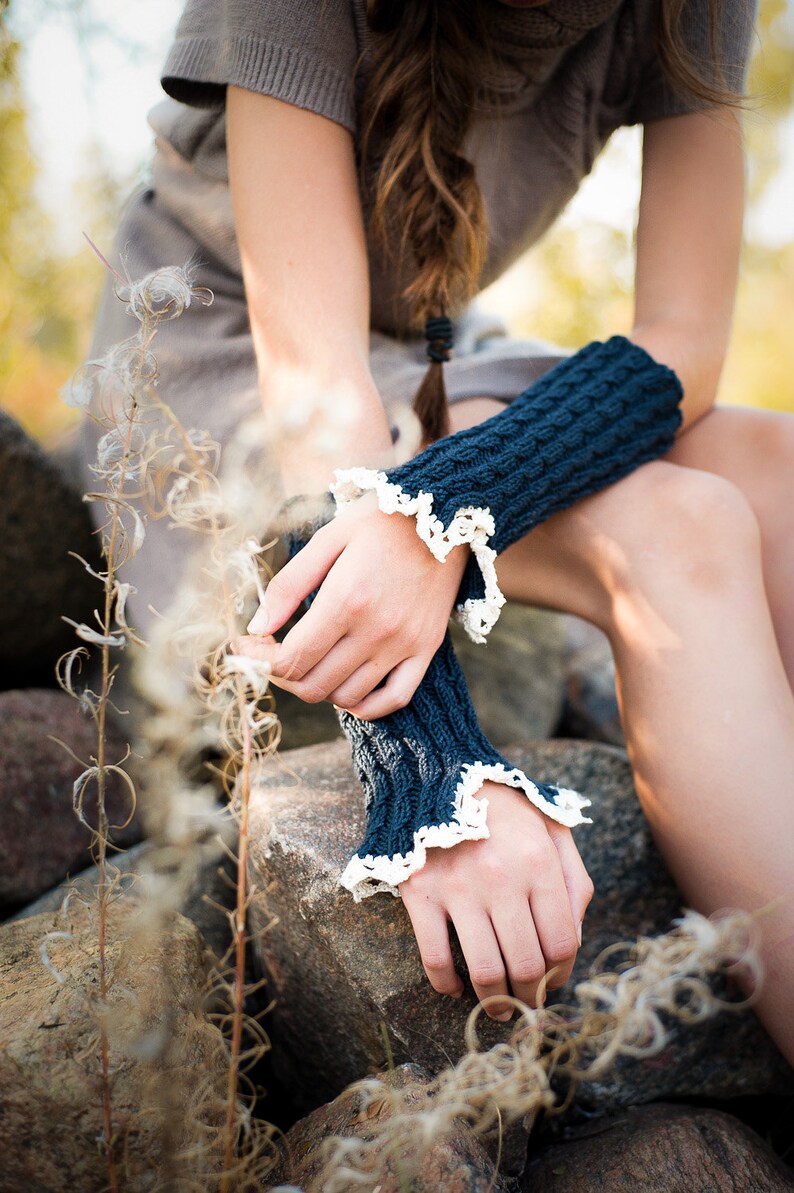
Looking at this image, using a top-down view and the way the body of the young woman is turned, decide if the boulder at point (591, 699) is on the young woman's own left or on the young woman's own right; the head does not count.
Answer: on the young woman's own left

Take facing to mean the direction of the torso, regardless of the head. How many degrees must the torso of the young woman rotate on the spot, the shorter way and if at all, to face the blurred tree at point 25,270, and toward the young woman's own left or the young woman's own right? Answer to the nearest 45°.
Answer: approximately 180°

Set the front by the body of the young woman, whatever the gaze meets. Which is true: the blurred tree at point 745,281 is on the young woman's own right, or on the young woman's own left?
on the young woman's own left

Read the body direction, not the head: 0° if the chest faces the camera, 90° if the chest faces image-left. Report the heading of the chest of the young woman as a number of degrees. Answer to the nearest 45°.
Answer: approximately 315°
